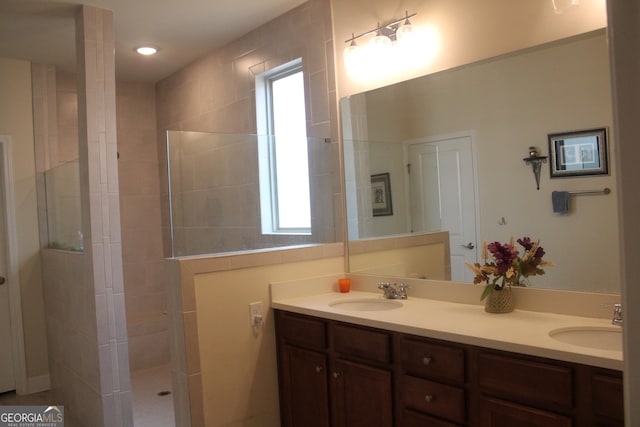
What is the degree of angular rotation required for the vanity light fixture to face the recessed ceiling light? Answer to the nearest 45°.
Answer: approximately 90° to its right

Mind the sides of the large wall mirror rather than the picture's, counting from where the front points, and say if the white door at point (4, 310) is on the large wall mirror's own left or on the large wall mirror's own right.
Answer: on the large wall mirror's own right

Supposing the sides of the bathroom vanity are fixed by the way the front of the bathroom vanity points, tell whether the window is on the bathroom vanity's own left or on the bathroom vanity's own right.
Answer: on the bathroom vanity's own right

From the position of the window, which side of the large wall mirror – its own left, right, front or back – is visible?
right

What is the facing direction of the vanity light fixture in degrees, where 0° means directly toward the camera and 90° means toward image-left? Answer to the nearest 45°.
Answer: approximately 45°
